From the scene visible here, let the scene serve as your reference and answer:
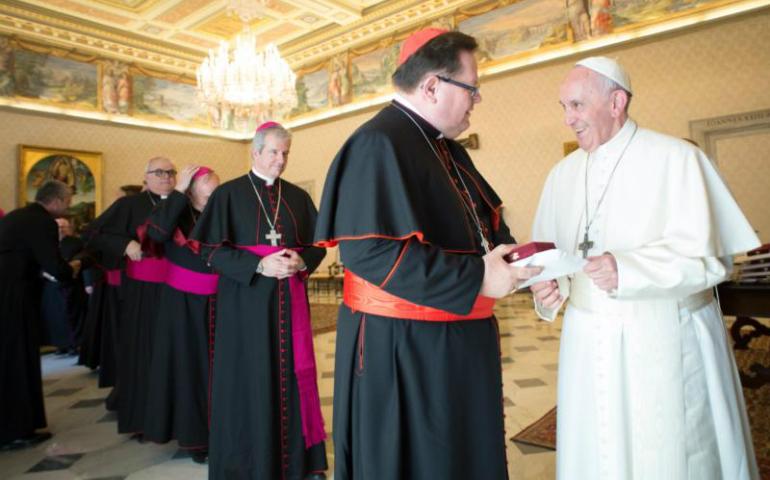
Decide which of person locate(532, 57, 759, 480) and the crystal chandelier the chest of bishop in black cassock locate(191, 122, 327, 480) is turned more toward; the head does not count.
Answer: the person

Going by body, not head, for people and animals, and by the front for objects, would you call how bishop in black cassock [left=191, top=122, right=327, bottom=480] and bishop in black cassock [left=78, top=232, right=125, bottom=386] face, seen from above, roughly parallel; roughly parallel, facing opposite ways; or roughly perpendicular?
roughly parallel

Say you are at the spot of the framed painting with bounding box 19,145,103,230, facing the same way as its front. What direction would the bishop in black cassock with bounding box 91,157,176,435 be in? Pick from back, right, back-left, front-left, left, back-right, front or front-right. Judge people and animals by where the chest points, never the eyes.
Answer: front-right

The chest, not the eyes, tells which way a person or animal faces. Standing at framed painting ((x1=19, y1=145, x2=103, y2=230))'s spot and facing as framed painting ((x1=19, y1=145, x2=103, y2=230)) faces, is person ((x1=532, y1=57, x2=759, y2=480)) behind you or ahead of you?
ahead

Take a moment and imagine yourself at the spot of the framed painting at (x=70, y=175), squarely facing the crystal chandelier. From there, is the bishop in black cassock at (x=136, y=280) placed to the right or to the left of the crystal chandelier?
right

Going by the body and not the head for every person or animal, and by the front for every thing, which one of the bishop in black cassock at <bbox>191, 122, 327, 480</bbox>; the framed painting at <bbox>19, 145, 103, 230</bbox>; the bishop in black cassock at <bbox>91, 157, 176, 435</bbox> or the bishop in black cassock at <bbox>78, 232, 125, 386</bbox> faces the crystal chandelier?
the framed painting

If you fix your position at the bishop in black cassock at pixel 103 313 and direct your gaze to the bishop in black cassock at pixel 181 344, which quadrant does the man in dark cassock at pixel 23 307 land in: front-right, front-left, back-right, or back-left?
front-right

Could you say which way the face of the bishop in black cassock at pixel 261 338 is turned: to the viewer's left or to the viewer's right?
to the viewer's right

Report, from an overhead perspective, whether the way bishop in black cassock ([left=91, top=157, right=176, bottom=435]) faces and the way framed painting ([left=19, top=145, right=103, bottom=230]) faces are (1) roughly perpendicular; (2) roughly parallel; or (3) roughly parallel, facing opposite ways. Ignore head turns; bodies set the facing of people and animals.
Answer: roughly parallel

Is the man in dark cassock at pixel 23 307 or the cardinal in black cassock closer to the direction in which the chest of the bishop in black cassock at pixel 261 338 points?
the cardinal in black cassock

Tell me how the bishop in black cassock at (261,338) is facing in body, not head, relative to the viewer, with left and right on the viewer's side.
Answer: facing the viewer and to the right of the viewer

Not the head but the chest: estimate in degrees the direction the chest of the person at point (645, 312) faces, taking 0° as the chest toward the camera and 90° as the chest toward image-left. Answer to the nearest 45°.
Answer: approximately 45°
